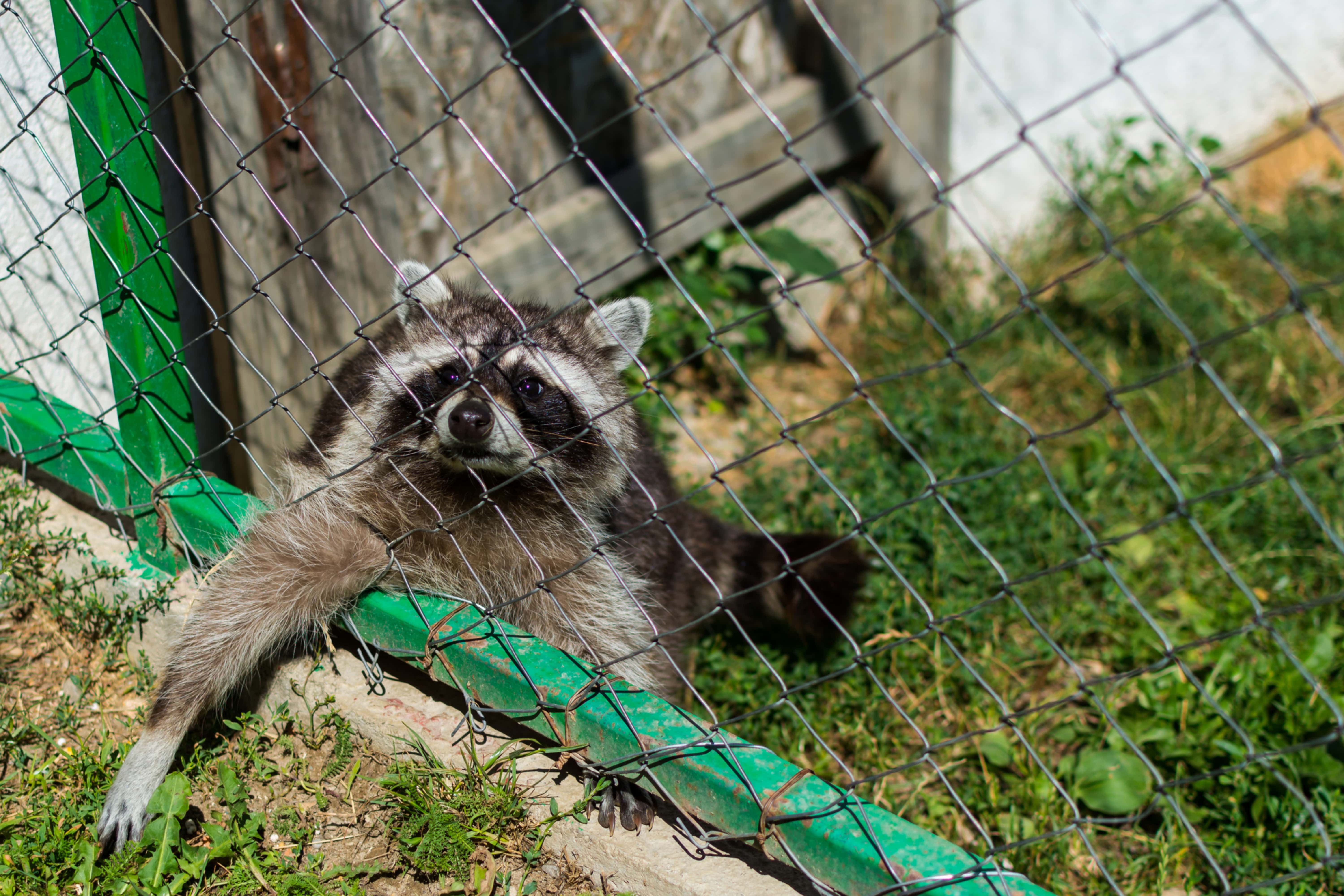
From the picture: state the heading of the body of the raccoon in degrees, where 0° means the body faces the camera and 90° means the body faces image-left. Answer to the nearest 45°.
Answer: approximately 45°

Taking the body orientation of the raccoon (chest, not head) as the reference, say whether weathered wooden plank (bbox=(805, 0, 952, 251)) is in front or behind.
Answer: behind

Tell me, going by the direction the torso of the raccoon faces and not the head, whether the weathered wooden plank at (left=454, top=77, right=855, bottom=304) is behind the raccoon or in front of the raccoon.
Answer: behind

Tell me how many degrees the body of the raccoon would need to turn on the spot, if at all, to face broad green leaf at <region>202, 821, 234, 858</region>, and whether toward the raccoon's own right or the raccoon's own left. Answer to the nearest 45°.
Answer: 0° — it already faces it
